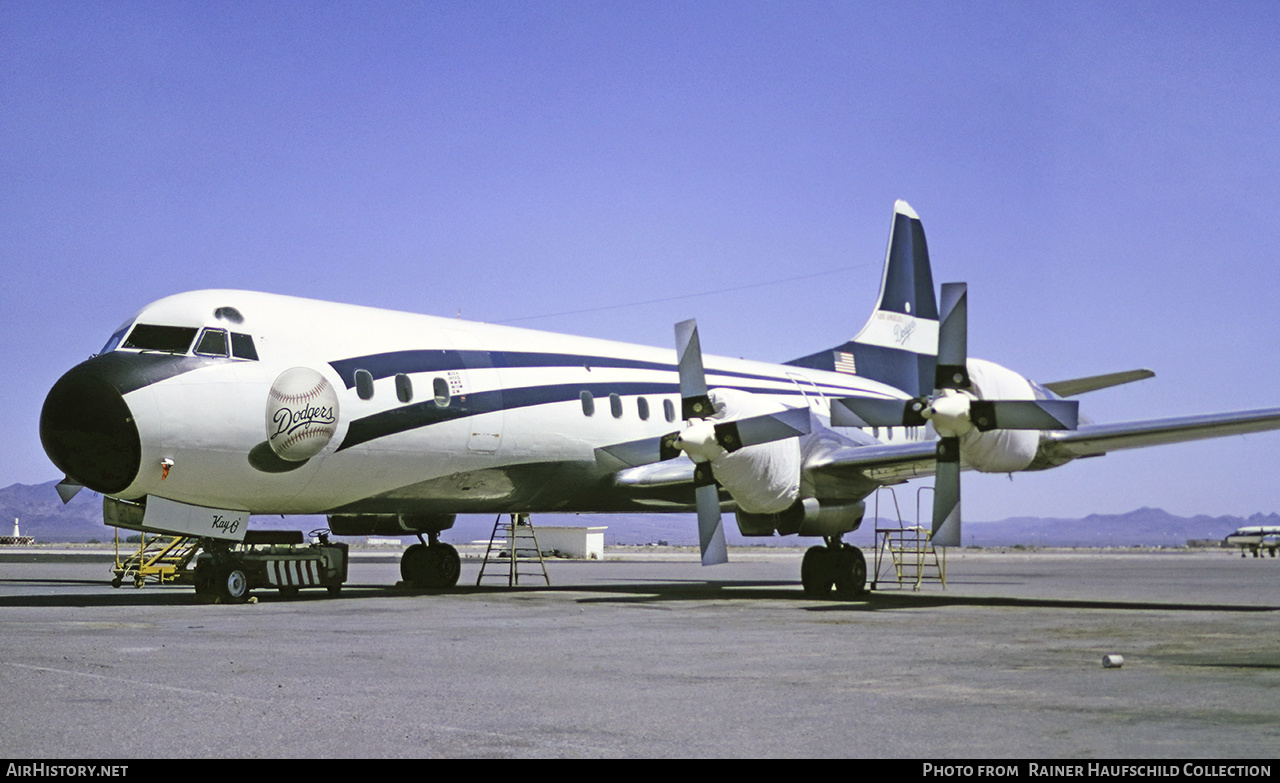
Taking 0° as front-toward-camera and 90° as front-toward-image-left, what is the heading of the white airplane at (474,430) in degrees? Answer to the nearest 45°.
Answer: approximately 45°

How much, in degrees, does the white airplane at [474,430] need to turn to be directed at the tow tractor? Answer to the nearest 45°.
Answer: approximately 45° to its right
